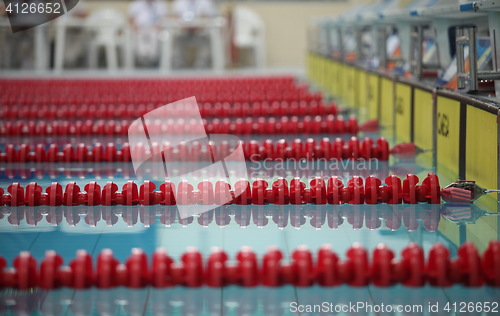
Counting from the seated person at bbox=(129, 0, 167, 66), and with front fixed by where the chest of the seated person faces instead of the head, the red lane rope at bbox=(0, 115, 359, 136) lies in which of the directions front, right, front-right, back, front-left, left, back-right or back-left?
front

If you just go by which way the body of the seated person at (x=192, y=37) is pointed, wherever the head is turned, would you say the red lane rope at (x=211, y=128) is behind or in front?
in front

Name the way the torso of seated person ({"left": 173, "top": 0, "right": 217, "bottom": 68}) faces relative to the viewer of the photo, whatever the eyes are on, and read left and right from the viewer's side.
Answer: facing the viewer

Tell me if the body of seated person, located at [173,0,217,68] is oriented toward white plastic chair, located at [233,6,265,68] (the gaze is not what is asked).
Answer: no

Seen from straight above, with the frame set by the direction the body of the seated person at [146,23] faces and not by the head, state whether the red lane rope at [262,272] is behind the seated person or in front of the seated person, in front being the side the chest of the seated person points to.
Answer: in front

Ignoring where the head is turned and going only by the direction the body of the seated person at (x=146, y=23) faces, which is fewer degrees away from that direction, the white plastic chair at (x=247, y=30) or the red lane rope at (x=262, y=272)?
the red lane rope

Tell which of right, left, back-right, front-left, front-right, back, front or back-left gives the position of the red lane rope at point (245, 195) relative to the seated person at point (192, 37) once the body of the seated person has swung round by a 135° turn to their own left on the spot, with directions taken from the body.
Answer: back-right

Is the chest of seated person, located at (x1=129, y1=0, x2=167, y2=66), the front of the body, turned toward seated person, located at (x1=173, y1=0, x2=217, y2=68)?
no

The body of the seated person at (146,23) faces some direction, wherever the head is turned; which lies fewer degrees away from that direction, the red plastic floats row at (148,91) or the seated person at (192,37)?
the red plastic floats row

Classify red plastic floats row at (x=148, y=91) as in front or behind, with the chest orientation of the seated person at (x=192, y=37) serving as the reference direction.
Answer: in front

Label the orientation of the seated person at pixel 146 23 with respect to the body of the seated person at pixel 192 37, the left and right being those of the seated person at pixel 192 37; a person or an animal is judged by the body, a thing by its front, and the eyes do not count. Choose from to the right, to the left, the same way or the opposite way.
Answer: the same way

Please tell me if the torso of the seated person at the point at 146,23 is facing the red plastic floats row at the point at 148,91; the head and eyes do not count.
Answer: yes

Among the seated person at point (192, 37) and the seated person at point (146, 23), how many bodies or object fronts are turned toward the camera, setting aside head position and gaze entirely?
2
